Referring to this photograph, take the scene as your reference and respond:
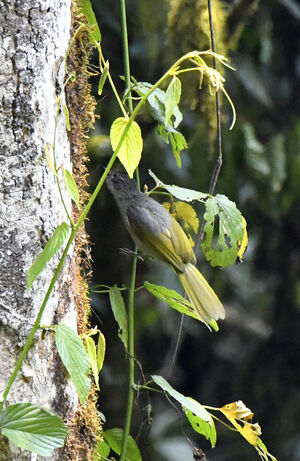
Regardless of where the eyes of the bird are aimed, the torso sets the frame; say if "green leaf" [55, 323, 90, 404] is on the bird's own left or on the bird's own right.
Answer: on the bird's own left

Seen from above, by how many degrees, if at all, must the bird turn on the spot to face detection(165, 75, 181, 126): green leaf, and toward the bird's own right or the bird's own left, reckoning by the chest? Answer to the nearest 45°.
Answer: approximately 135° to the bird's own left

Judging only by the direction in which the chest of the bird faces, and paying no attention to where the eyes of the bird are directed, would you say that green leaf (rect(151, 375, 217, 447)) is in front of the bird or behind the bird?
behind

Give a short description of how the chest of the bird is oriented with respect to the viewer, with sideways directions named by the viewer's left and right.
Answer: facing away from the viewer and to the left of the viewer

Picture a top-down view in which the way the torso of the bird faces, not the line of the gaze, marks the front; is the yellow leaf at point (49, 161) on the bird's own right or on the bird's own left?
on the bird's own left
